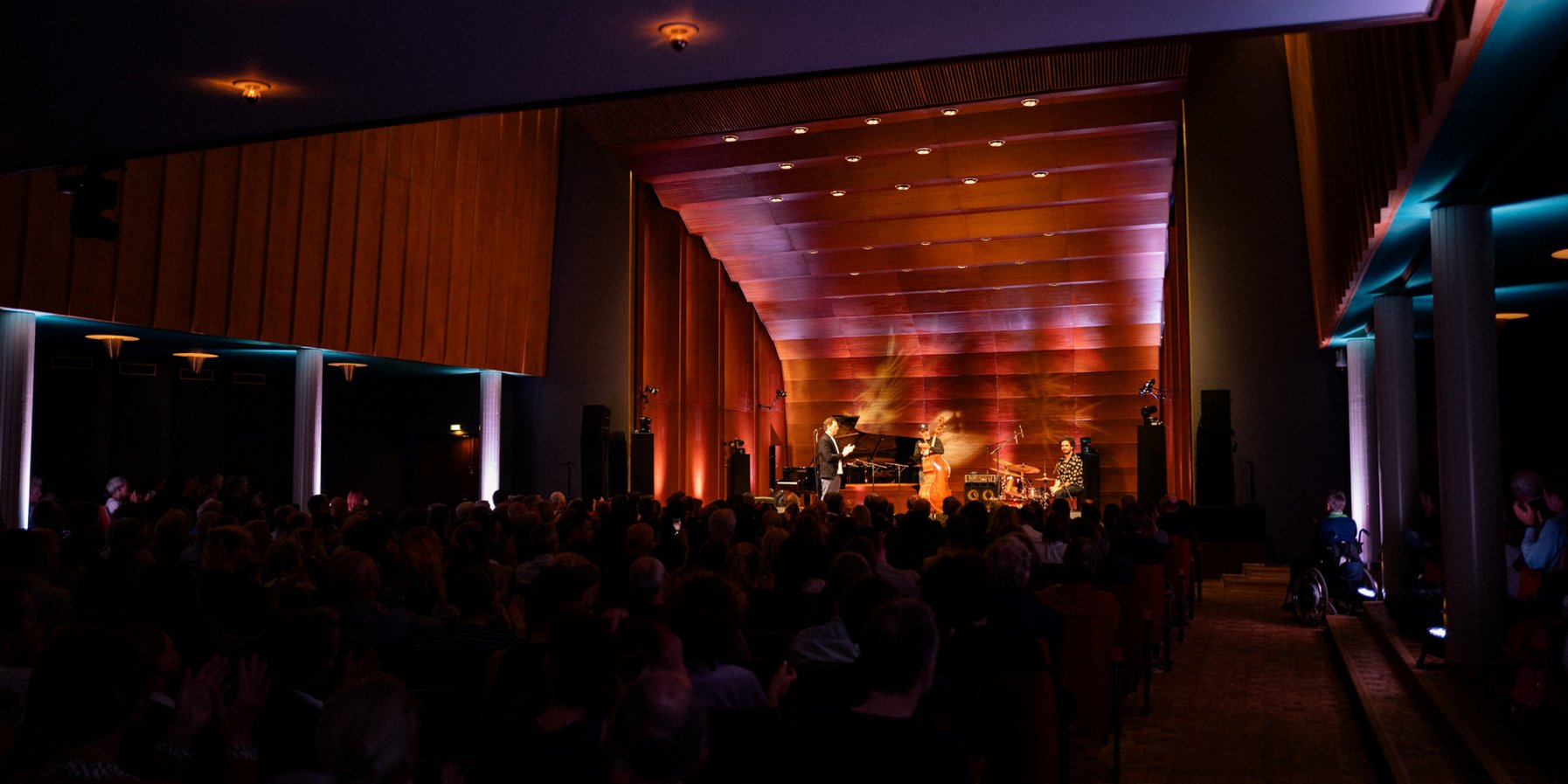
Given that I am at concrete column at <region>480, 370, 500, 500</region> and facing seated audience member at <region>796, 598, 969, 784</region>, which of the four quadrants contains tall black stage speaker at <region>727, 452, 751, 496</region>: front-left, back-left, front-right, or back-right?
back-left

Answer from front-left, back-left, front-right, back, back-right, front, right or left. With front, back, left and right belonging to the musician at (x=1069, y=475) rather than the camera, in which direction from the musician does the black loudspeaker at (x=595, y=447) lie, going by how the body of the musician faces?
front

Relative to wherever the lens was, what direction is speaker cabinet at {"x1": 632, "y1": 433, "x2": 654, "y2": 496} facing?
facing the viewer

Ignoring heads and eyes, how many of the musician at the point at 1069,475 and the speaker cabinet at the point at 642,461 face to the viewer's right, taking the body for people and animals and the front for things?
0

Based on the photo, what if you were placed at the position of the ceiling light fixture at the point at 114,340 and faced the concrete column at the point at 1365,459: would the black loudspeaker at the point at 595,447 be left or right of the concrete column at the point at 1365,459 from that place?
left

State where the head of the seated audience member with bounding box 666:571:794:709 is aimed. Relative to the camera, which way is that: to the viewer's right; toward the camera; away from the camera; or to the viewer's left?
away from the camera

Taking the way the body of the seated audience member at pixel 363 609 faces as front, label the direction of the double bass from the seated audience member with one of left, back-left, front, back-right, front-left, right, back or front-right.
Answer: front-right

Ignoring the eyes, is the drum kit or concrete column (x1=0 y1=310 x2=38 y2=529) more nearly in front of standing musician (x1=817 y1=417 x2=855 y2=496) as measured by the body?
the drum kit

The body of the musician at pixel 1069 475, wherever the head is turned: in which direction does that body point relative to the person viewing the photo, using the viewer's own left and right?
facing the viewer and to the left of the viewer

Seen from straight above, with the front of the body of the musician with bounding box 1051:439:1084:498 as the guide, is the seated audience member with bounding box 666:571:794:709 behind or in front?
in front

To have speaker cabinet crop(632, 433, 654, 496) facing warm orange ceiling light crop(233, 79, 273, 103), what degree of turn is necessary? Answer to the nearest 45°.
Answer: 0° — it already faces it

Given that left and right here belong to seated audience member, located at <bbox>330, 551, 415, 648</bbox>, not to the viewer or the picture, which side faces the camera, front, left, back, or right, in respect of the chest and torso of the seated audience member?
back

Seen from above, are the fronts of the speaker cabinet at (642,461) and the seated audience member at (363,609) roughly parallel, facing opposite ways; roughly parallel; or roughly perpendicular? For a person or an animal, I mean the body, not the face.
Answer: roughly parallel, facing opposite ways

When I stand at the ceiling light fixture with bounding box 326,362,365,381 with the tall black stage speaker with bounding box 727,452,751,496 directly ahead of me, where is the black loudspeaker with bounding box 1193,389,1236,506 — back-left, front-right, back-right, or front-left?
front-right

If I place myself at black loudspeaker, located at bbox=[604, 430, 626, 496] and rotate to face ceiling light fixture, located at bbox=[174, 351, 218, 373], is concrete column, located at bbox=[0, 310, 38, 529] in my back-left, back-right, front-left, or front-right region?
front-left

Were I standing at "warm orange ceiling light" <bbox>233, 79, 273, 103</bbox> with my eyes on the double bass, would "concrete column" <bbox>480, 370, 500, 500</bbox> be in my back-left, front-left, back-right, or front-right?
front-left

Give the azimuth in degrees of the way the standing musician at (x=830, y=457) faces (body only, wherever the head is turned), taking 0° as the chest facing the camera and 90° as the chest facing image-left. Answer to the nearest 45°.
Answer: approximately 270°
